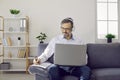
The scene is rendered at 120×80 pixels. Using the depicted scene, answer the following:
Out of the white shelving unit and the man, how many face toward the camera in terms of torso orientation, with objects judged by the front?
2

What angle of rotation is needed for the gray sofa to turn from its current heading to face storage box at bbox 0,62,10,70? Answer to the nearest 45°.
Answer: approximately 135° to its right

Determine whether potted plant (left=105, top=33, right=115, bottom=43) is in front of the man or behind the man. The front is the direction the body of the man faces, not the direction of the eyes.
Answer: behind

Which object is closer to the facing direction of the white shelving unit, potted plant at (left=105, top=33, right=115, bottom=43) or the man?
the man

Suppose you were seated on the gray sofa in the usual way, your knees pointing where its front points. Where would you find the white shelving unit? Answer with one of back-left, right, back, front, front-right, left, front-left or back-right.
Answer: back-right

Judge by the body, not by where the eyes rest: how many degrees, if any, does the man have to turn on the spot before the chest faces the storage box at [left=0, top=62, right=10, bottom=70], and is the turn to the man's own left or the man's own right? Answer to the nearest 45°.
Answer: approximately 135° to the man's own right

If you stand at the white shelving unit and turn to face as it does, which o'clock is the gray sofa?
The gray sofa is roughly at 11 o'clock from the white shelving unit.

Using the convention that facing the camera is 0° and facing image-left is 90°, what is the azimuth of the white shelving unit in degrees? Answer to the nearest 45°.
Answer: approximately 0°

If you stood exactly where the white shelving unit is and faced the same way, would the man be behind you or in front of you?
in front
